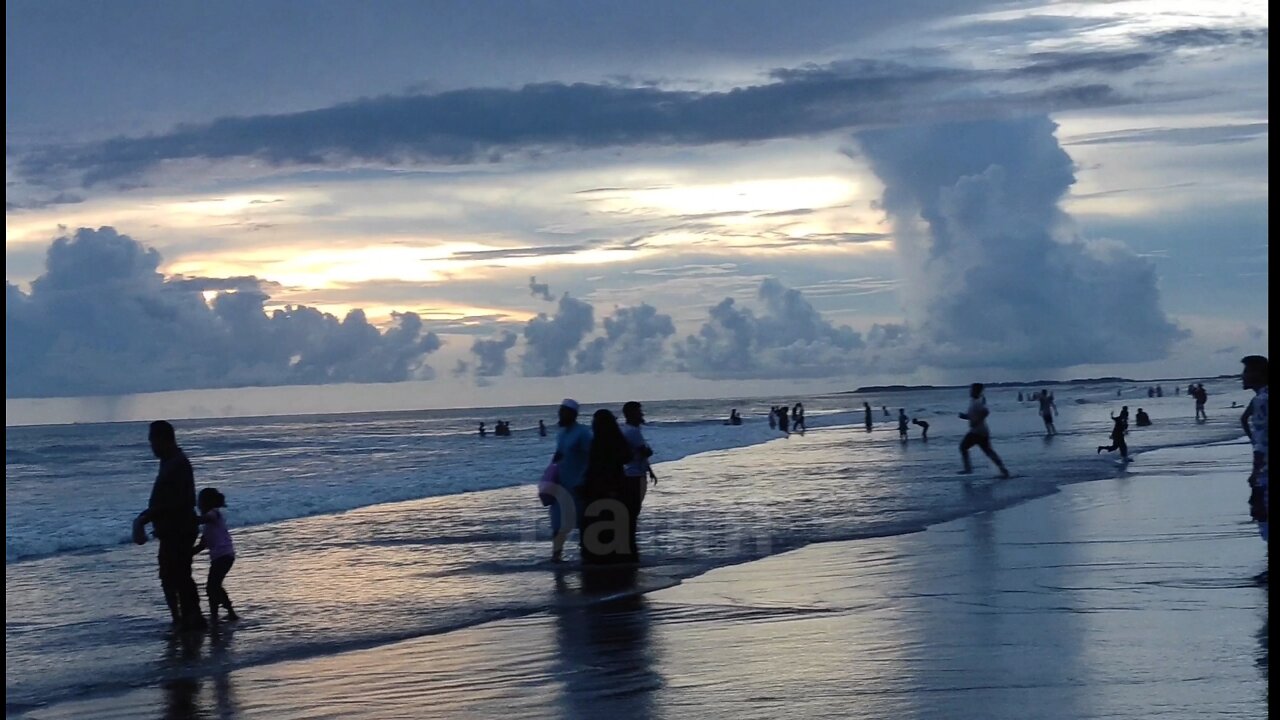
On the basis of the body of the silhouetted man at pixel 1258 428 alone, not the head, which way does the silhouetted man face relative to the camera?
to the viewer's left

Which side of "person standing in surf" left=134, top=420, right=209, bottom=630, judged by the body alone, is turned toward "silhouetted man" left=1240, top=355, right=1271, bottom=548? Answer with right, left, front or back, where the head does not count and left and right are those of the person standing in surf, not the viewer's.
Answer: back

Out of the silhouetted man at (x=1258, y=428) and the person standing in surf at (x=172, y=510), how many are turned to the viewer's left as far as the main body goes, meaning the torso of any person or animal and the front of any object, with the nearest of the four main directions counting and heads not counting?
2

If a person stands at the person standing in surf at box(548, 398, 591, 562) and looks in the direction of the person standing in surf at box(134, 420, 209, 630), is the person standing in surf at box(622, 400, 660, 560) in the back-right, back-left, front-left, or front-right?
back-left

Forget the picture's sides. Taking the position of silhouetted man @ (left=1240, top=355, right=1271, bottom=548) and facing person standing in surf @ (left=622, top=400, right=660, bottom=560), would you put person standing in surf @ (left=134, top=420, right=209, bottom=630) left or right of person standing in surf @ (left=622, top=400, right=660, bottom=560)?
left

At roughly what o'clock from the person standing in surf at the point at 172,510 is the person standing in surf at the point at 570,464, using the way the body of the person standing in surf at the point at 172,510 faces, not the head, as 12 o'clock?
the person standing in surf at the point at 570,464 is roughly at 5 o'clock from the person standing in surf at the point at 172,510.

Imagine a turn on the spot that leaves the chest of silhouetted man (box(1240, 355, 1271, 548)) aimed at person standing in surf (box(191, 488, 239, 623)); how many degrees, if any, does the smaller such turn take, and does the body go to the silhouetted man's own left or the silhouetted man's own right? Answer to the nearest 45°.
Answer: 0° — they already face them

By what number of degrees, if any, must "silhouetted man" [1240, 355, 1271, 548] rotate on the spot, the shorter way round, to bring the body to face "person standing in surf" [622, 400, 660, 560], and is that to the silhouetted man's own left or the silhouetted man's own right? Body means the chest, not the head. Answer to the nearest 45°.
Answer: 0° — they already face them

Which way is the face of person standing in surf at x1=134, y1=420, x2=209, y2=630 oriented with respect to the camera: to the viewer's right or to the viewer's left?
to the viewer's left

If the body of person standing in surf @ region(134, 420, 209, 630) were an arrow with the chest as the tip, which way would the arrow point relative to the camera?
to the viewer's left

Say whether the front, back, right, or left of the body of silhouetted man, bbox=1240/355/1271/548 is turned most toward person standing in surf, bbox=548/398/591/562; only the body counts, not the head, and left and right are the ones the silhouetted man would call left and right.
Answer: front

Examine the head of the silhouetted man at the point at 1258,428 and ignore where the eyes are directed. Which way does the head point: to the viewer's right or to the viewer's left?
to the viewer's left
